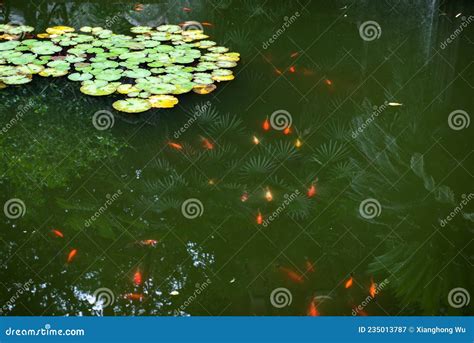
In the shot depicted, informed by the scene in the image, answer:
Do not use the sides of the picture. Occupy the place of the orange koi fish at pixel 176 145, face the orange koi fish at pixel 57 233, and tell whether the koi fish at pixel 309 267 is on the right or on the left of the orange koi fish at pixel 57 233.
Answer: left

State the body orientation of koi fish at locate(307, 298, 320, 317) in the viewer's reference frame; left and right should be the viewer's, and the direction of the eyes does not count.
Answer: facing the viewer

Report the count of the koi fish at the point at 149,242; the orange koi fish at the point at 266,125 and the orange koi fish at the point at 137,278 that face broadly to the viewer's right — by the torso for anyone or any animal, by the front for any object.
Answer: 1

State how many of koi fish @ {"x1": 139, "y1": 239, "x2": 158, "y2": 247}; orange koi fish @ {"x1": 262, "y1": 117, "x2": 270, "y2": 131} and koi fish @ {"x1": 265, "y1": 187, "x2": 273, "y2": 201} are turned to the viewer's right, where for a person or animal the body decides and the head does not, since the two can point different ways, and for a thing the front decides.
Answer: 1

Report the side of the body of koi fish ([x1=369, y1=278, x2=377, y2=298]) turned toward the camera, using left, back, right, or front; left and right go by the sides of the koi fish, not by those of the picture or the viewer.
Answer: front

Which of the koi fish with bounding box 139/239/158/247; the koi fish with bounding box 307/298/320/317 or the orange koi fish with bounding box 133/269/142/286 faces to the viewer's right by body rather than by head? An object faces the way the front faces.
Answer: the koi fish with bounding box 139/239/158/247

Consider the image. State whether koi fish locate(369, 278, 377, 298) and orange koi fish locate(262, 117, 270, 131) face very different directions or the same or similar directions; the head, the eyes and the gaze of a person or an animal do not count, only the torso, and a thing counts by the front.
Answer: same or similar directions

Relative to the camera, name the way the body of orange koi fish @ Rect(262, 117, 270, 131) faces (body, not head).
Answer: toward the camera
